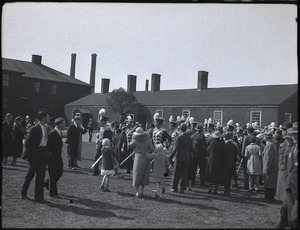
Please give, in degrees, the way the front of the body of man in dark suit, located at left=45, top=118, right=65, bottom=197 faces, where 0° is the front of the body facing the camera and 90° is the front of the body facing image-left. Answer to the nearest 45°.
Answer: approximately 270°

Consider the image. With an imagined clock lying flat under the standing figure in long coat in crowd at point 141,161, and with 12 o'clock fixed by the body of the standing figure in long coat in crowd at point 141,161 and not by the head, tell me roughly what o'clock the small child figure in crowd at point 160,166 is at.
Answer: the small child figure in crowd at point 160,166 is roughly at 2 o'clock from the standing figure in long coat in crowd at point 141,161.

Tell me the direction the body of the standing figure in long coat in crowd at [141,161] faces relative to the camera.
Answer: away from the camera

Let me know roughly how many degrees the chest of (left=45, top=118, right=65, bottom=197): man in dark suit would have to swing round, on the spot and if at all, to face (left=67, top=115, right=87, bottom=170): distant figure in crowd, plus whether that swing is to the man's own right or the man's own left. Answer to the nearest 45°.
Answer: approximately 90° to the man's own left

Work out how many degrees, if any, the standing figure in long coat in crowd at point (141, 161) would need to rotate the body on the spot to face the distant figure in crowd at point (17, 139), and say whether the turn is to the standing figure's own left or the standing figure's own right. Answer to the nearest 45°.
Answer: approximately 45° to the standing figure's own left

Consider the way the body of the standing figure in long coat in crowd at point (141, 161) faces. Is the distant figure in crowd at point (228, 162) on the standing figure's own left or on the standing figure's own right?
on the standing figure's own right

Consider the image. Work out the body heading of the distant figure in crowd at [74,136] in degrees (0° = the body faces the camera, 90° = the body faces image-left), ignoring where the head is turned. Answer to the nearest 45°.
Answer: approximately 315°

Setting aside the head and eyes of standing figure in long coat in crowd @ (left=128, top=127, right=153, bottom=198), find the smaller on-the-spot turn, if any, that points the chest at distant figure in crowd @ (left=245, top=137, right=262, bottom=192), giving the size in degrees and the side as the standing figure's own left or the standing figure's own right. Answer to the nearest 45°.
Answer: approximately 45° to the standing figure's own right

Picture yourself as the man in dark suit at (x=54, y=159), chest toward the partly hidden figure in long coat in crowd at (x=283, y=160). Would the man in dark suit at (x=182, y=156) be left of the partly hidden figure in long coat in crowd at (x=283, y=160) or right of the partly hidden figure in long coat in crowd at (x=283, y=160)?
left
